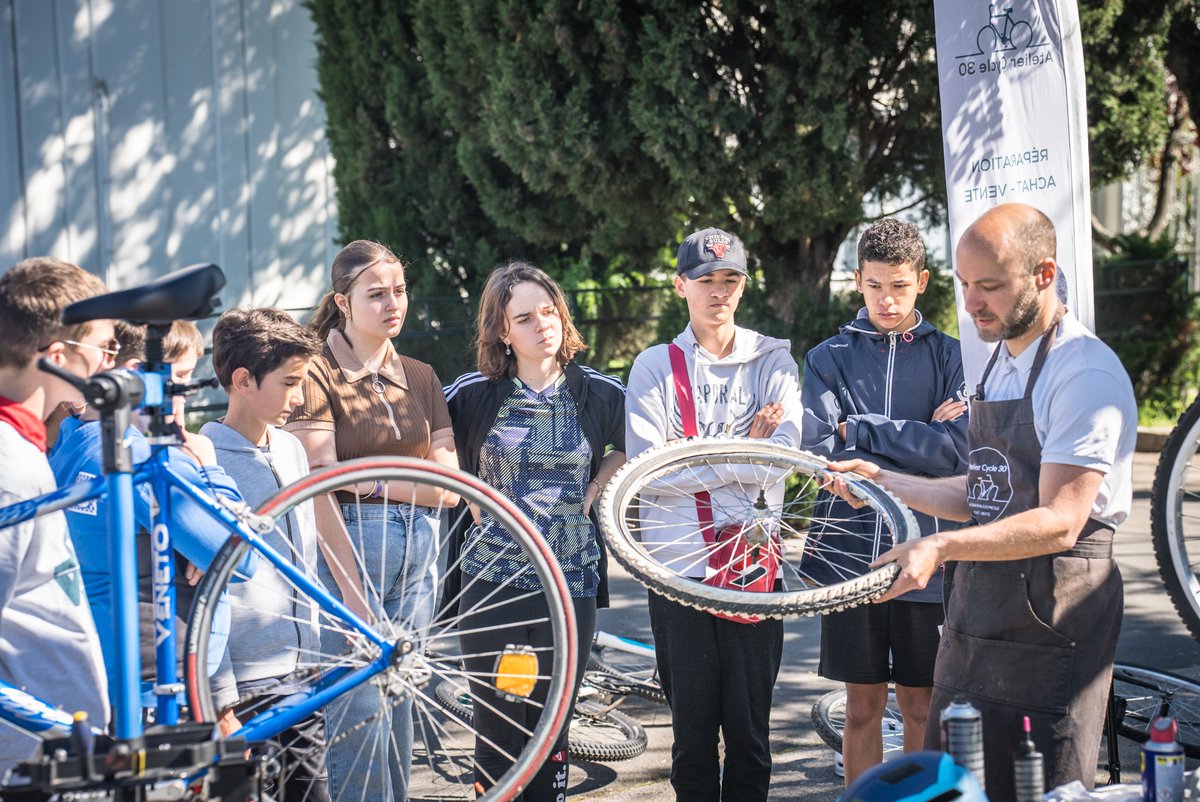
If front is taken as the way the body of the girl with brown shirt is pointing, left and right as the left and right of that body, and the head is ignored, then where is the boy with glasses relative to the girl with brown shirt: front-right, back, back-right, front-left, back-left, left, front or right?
right

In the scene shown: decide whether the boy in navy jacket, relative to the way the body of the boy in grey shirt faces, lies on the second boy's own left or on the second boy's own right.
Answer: on the second boy's own left

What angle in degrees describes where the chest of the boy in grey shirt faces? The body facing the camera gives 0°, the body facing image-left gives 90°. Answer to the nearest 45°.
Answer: approximately 315°

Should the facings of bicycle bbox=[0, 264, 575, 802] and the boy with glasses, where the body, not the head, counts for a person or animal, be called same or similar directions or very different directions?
very different directions

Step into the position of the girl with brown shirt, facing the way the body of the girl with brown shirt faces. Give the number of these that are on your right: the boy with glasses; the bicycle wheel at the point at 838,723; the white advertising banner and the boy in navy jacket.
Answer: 1

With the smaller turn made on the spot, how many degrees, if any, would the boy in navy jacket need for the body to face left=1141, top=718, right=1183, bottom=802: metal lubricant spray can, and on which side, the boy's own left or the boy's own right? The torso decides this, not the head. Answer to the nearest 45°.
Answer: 0° — they already face it

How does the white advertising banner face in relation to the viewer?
away from the camera

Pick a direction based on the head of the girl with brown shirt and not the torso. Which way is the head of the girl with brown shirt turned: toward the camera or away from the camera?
toward the camera

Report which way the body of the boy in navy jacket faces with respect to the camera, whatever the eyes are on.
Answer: toward the camera

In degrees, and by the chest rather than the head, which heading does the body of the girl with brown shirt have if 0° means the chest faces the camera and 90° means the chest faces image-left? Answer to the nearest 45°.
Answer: approximately 315°

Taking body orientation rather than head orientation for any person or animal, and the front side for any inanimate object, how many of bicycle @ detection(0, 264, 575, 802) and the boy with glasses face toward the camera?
0

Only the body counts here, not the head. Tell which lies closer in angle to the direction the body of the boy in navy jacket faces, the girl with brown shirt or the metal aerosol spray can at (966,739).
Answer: the metal aerosol spray can

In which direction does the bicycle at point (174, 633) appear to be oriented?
to the viewer's left

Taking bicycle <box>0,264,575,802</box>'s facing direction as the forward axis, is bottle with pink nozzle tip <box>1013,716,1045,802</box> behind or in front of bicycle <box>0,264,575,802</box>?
behind

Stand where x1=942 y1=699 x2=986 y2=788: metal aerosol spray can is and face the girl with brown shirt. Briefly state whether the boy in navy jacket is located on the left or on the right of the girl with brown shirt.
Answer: right

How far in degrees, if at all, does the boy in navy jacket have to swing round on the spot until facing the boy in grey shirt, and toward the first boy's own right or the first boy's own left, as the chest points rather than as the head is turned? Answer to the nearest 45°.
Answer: approximately 45° to the first boy's own right
